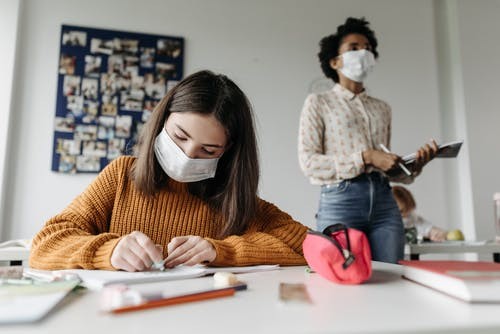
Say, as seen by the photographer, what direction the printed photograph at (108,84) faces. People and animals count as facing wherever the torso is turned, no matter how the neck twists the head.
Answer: facing the viewer

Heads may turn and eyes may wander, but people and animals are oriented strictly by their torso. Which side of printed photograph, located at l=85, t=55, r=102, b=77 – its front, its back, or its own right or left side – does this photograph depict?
front

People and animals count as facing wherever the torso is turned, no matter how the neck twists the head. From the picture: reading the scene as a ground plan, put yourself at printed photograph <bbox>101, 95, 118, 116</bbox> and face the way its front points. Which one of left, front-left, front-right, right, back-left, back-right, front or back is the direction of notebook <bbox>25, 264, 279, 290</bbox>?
front

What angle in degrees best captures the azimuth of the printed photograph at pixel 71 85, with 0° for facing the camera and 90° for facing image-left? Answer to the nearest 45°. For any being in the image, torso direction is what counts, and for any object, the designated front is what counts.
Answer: approximately 0°

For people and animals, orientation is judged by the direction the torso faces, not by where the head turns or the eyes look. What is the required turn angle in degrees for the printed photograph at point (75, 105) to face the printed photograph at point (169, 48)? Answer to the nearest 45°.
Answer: approximately 90° to its left

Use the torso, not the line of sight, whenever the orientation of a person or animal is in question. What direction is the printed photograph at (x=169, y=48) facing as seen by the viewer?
toward the camera

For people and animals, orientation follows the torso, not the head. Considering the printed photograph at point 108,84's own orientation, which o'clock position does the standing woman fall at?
The standing woman is roughly at 11 o'clock from the printed photograph.

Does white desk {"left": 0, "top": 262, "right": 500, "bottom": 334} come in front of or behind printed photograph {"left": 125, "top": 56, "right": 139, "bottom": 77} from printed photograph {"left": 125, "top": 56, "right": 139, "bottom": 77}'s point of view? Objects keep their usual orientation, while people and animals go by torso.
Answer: in front

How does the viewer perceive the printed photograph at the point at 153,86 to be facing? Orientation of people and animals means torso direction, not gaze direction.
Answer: facing the viewer
